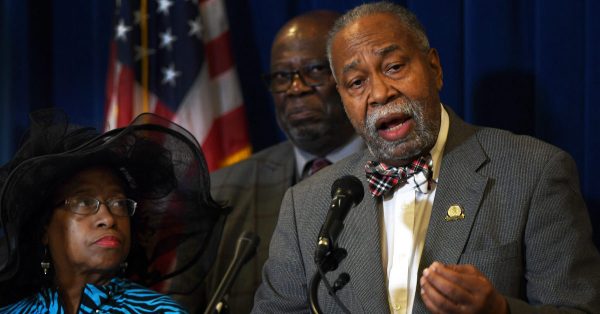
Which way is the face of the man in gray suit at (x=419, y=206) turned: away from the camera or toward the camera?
toward the camera

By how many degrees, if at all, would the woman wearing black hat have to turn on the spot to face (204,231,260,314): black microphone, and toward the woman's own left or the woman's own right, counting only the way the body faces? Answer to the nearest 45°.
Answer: approximately 90° to the woman's own left

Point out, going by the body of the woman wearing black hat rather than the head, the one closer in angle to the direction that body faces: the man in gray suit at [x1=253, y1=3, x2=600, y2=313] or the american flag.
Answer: the man in gray suit

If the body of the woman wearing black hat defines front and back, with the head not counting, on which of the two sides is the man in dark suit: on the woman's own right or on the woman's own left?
on the woman's own left

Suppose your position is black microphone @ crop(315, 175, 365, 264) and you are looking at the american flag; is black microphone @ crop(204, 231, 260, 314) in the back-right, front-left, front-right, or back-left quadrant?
front-left

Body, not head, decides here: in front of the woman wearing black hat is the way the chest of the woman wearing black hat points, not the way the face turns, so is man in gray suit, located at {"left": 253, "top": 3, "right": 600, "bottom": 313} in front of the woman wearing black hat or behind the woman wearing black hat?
in front

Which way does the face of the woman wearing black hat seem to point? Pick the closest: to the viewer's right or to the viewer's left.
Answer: to the viewer's right

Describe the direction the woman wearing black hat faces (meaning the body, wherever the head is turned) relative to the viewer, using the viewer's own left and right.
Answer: facing the viewer and to the right of the viewer

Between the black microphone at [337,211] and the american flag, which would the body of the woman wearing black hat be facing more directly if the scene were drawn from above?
the black microphone

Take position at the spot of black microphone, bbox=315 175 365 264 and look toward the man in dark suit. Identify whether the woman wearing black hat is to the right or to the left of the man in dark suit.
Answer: left
